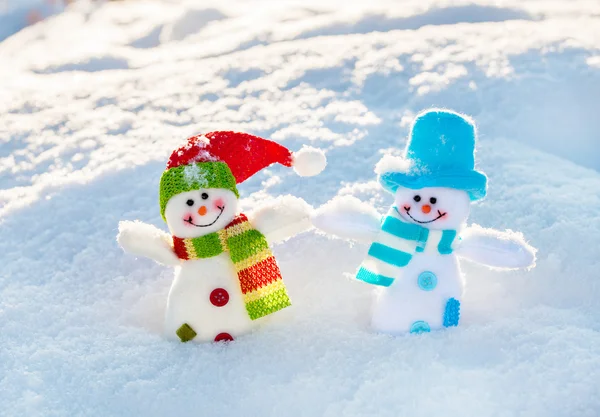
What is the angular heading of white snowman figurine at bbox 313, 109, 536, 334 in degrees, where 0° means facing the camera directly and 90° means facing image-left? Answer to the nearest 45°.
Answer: approximately 0°

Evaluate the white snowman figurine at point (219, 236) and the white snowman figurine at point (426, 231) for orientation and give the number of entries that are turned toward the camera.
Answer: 2
